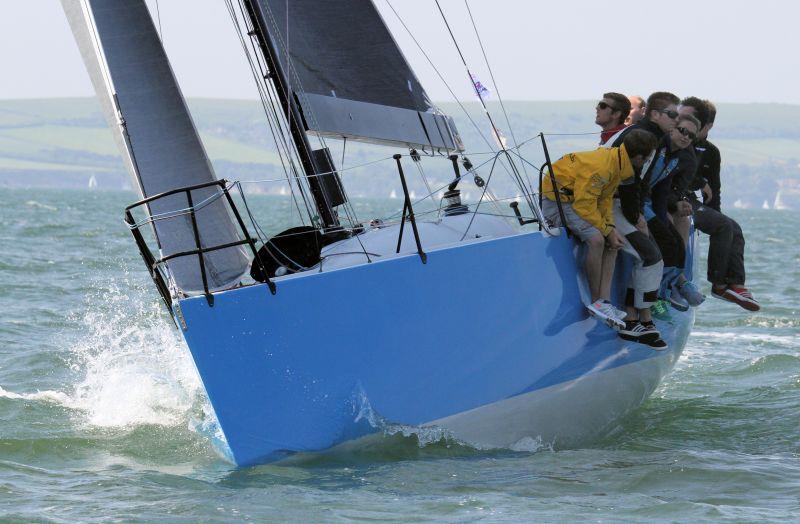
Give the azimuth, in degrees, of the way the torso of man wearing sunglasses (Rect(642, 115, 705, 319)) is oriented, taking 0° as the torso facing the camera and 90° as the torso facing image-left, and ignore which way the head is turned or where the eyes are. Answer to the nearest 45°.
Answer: approximately 315°

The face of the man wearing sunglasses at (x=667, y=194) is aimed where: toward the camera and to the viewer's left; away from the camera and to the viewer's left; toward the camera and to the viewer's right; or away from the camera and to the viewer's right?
toward the camera and to the viewer's left
